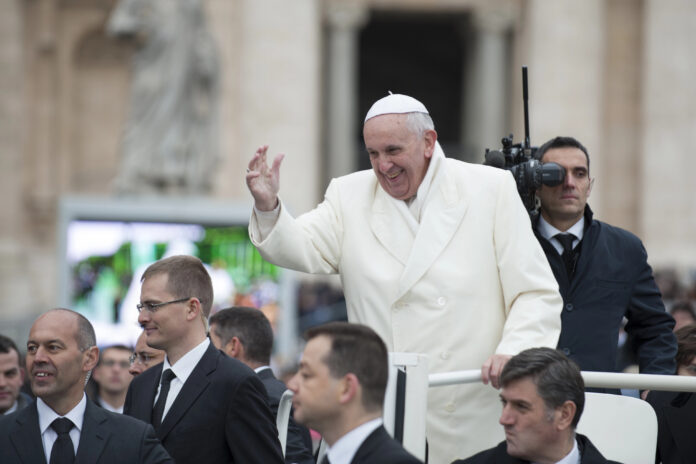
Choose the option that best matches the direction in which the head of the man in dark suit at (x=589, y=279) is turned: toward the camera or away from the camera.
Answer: toward the camera

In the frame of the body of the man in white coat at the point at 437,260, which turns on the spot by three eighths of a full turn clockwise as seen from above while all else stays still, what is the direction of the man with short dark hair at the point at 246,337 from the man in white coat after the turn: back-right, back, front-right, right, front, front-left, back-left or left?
front-left

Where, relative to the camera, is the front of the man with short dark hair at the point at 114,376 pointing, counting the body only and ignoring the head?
toward the camera

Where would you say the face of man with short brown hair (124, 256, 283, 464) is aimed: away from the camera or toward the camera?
toward the camera

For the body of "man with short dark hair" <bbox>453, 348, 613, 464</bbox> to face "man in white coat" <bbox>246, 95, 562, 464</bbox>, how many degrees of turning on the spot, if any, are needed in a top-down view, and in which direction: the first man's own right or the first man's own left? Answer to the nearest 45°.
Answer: approximately 90° to the first man's own right

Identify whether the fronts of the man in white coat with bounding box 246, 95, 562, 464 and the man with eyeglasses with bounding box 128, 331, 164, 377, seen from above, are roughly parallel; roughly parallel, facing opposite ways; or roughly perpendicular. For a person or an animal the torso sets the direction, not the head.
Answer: roughly parallel

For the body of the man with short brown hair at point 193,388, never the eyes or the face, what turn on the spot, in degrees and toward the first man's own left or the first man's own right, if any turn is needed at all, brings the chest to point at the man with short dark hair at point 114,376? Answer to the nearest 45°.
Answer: approximately 135° to the first man's own right

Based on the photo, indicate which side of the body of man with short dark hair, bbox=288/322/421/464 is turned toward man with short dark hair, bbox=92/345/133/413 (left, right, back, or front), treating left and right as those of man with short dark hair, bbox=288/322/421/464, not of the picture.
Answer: right

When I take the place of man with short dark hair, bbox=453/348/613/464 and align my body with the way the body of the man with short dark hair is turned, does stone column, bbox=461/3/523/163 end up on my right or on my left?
on my right

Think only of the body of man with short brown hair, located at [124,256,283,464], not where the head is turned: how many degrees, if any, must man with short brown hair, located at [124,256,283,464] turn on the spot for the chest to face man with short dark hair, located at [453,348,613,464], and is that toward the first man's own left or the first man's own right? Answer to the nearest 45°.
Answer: approximately 90° to the first man's own left

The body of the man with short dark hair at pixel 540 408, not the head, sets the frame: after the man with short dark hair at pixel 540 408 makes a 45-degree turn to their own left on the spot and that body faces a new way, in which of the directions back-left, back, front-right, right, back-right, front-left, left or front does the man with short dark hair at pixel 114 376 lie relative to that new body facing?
back-right

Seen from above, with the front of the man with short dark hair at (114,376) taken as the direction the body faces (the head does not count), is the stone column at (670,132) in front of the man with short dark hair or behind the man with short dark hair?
behind

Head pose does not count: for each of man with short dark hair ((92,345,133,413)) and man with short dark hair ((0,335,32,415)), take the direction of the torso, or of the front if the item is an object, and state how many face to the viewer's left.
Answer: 0
